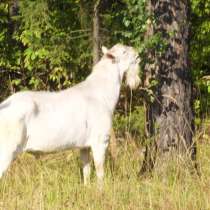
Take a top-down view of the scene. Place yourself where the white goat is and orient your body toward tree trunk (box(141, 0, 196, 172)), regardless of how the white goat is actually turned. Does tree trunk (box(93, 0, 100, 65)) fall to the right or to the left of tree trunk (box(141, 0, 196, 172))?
left

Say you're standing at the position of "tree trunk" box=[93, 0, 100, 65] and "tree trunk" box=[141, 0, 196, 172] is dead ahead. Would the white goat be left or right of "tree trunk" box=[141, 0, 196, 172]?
right

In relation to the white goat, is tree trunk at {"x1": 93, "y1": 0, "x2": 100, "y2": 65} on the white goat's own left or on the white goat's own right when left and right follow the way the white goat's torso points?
on the white goat's own left

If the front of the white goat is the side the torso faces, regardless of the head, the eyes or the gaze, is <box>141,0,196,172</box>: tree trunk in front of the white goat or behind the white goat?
in front

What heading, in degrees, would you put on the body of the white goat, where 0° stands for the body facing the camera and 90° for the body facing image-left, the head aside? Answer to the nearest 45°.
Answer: approximately 270°
